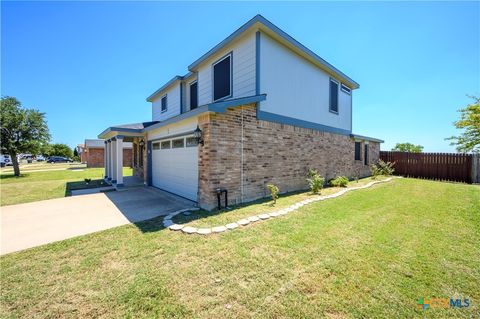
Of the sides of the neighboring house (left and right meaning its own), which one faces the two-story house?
left

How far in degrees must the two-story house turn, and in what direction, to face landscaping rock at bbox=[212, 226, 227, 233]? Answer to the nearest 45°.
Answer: approximately 45° to its left

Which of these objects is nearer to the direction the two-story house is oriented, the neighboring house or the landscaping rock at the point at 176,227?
the landscaping rock

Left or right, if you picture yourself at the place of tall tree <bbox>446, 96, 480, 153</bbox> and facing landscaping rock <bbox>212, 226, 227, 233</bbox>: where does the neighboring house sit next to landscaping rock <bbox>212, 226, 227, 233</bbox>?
right

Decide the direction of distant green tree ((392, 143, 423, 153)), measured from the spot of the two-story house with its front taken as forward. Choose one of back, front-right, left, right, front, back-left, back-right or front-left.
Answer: back

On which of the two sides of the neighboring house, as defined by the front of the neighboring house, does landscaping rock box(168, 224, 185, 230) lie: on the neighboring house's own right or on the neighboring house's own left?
on the neighboring house's own left

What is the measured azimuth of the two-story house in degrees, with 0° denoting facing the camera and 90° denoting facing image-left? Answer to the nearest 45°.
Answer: approximately 45°
